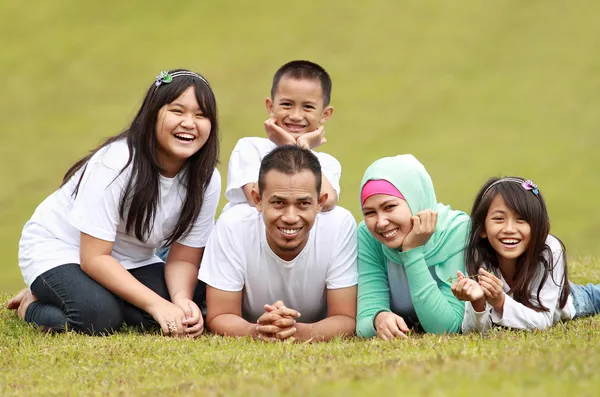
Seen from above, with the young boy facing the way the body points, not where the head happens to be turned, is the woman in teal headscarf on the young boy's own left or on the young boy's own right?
on the young boy's own left

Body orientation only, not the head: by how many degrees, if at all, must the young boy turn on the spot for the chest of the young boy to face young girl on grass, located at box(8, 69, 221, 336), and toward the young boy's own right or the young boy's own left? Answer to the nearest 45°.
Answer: approximately 90° to the young boy's own right

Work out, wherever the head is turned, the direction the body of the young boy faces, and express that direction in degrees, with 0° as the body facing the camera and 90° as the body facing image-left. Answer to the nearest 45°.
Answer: approximately 0°

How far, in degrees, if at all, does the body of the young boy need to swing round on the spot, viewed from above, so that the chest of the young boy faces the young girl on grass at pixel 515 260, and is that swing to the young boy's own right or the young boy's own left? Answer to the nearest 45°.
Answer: approximately 45° to the young boy's own left
